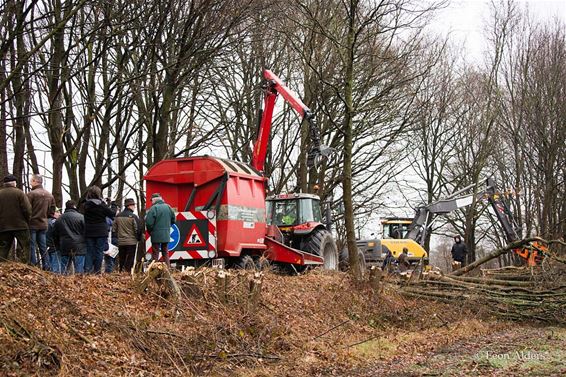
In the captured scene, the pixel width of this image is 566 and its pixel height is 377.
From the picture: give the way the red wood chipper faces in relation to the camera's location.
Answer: facing away from the viewer and to the right of the viewer

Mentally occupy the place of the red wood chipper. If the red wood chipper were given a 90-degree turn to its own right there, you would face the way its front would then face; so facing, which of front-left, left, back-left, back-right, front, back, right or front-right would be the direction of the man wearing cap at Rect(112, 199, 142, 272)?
right

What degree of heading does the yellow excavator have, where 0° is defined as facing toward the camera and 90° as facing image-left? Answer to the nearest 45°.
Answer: approximately 270°

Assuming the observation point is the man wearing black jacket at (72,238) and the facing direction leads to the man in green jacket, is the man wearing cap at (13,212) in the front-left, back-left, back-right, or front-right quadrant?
back-right

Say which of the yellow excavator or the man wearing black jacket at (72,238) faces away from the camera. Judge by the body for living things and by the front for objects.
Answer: the man wearing black jacket

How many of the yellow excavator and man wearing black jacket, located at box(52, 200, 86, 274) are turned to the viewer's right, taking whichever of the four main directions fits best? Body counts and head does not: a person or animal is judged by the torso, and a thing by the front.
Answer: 1

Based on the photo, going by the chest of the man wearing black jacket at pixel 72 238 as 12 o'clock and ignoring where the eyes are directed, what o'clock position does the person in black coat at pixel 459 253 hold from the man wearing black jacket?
The person in black coat is roughly at 2 o'clock from the man wearing black jacket.

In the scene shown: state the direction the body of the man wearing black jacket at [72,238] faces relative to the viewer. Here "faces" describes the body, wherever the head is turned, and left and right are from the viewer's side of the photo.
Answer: facing away from the viewer

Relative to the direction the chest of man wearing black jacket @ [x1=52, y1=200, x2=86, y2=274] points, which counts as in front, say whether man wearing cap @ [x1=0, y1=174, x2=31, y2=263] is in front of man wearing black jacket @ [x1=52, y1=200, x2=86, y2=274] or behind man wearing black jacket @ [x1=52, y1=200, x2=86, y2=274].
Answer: behind
